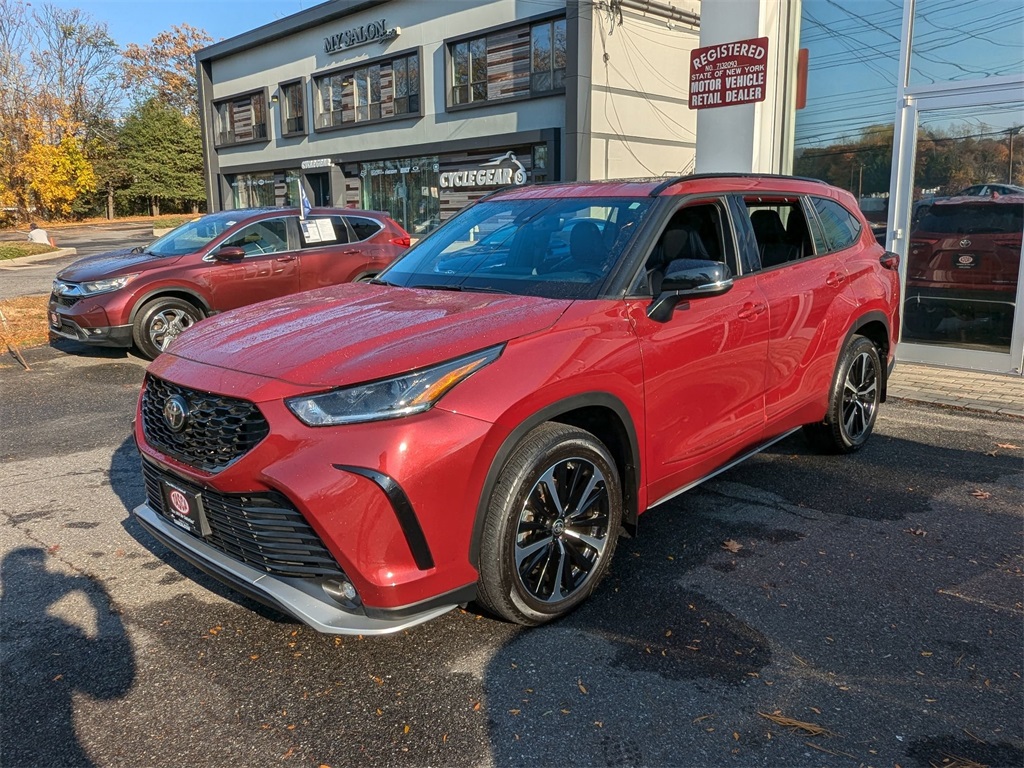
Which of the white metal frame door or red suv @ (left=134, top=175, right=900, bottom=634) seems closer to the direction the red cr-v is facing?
the red suv

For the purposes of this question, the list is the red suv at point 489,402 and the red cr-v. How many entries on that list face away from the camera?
0

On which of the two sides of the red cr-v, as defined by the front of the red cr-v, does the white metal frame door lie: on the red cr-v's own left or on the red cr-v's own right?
on the red cr-v's own left

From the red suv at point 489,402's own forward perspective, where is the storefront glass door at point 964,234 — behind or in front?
behind

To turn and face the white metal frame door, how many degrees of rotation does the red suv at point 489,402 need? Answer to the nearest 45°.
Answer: approximately 180°

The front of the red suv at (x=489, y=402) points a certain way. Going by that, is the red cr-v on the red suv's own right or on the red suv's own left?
on the red suv's own right

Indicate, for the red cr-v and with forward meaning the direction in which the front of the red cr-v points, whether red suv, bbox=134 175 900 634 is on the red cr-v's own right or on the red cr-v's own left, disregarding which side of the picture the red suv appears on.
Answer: on the red cr-v's own left

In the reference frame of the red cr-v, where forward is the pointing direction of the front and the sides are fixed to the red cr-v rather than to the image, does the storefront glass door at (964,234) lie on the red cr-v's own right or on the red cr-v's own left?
on the red cr-v's own left

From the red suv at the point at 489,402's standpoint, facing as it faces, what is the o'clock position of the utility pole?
The utility pole is roughly at 6 o'clock from the red suv.

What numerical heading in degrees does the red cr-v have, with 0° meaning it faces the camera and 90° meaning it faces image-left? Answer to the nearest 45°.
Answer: approximately 45°
